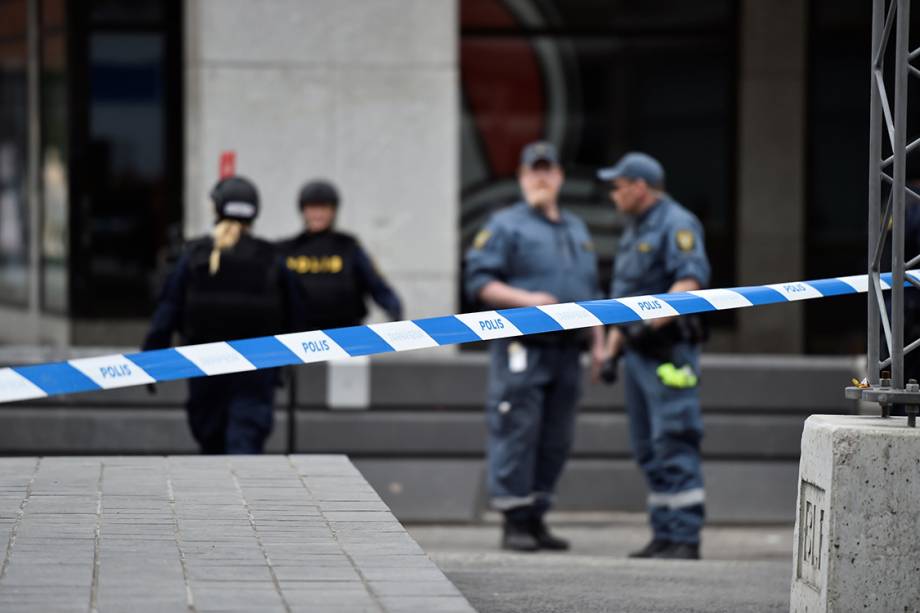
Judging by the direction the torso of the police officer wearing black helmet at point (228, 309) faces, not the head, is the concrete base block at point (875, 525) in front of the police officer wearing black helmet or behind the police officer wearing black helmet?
behind

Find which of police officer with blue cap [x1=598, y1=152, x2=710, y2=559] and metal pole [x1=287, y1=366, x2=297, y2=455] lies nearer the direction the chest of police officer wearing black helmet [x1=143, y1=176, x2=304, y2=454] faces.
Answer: the metal pole

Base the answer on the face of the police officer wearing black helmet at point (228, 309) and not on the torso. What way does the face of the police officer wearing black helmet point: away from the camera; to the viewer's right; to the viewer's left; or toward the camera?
away from the camera

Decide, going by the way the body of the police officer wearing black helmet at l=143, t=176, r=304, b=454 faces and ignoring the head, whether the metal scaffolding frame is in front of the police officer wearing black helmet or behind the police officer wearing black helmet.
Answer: behind

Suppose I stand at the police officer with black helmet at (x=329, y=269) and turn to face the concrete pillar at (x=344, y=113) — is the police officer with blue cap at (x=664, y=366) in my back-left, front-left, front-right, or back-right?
back-right

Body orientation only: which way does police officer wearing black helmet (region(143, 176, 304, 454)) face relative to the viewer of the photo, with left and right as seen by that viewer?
facing away from the viewer

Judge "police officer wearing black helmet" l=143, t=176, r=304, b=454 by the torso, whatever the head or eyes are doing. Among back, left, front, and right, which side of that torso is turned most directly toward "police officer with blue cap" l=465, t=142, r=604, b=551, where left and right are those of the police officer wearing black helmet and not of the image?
right

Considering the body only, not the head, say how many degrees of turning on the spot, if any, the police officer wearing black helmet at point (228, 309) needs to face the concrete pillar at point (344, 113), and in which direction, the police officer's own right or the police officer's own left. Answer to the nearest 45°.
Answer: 0° — they already face it

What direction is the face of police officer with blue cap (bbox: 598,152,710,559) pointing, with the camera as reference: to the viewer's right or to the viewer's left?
to the viewer's left

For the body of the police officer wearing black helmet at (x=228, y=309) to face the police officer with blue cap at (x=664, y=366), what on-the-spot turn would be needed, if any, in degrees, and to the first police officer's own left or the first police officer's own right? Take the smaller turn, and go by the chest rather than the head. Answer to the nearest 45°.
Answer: approximately 90° to the first police officer's own right
